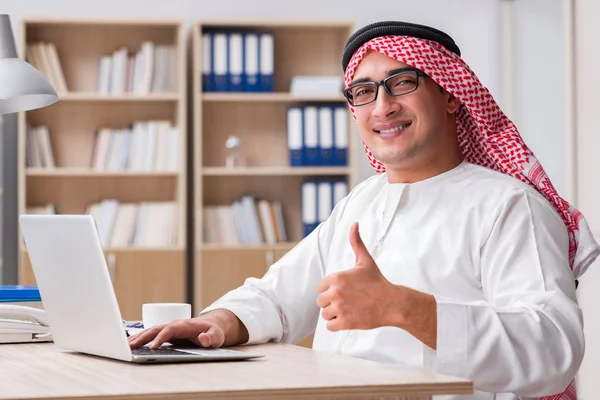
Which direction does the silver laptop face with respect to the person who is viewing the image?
facing away from the viewer and to the right of the viewer

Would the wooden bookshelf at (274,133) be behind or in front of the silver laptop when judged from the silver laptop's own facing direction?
in front

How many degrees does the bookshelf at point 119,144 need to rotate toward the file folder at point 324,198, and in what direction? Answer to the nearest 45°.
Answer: approximately 90° to its left

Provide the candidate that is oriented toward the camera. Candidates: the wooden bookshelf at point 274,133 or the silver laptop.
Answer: the wooden bookshelf

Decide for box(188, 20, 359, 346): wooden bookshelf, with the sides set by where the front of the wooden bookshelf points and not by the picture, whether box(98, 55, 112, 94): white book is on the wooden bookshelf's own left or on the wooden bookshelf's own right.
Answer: on the wooden bookshelf's own right

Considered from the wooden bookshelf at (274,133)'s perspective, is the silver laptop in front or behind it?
in front

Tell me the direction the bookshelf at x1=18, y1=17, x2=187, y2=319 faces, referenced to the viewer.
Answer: facing the viewer

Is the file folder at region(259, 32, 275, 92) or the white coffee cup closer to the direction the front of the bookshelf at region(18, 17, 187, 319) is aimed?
the white coffee cup

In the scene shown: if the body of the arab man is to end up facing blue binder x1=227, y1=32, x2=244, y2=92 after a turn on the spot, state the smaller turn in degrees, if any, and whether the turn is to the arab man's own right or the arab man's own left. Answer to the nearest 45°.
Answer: approximately 135° to the arab man's own right

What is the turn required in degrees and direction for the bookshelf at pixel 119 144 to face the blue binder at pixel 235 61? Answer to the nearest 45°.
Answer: approximately 90° to its left

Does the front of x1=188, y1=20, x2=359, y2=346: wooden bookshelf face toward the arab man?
yes

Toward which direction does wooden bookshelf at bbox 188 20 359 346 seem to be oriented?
toward the camera

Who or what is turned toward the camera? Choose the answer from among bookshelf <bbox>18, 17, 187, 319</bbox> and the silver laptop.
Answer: the bookshelf

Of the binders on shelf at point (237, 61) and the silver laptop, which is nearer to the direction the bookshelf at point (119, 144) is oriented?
the silver laptop

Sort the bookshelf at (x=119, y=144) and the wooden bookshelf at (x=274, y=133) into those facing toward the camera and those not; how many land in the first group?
2

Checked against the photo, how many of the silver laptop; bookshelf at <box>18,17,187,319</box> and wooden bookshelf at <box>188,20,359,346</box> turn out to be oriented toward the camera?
2
